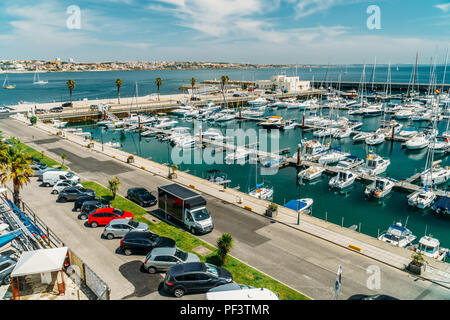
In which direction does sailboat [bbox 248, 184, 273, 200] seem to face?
to the viewer's left

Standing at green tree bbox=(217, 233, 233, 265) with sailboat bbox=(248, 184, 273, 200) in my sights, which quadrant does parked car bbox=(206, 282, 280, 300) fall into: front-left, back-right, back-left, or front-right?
back-right

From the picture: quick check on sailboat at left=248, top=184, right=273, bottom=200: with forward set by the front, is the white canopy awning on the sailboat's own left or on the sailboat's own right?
on the sailboat's own left

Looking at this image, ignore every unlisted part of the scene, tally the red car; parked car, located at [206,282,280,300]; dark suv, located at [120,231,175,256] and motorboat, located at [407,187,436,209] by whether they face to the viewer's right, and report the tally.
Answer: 3

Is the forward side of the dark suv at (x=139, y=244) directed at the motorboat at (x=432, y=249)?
yes

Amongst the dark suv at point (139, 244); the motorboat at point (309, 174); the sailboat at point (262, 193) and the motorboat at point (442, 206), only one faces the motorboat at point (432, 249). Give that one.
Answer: the dark suv

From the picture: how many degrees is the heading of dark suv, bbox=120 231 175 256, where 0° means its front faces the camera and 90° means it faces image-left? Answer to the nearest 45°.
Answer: approximately 270°

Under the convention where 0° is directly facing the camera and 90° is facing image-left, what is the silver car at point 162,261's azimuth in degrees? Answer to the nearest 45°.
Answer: approximately 270°

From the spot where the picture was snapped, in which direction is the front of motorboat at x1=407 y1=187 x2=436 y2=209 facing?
facing the viewer and to the left of the viewer

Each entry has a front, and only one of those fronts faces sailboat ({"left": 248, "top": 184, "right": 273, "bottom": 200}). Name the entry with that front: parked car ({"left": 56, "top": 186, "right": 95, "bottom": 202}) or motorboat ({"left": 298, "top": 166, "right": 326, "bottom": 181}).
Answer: the parked car

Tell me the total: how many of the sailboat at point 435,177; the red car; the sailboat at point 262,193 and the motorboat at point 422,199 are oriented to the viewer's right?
1
